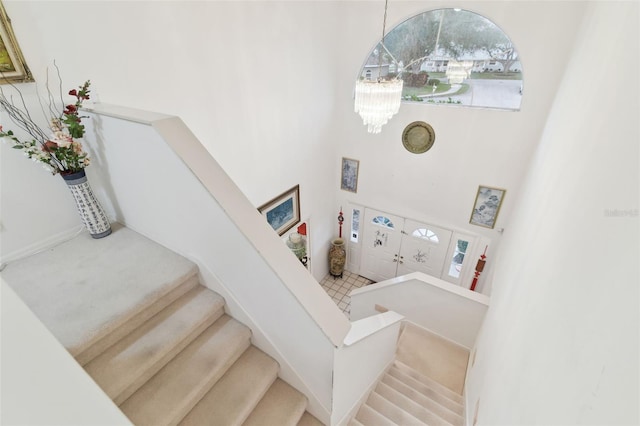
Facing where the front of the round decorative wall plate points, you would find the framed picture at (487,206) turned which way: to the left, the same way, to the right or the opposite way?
the same way

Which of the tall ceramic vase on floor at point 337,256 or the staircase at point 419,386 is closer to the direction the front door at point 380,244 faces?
the staircase

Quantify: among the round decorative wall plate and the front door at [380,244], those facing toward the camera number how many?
2

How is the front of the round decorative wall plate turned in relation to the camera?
facing the viewer

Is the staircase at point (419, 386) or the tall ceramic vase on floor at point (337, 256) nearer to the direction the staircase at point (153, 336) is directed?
the staircase

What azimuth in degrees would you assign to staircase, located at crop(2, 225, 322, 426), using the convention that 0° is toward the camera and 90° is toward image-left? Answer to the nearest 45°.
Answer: approximately 315°

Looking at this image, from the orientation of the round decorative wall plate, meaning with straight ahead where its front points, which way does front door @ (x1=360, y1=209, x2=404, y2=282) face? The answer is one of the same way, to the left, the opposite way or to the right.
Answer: the same way

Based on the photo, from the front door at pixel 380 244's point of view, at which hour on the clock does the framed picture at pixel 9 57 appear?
The framed picture is roughly at 1 o'clock from the front door.

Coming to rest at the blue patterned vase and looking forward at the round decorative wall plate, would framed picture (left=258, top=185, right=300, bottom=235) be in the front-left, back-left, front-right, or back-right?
front-left

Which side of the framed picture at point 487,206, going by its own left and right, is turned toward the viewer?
front
